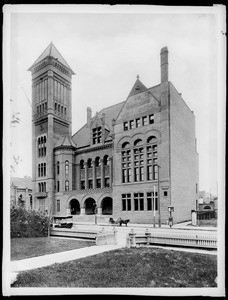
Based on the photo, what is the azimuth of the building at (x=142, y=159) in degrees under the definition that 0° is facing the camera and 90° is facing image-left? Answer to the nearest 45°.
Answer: approximately 45°
